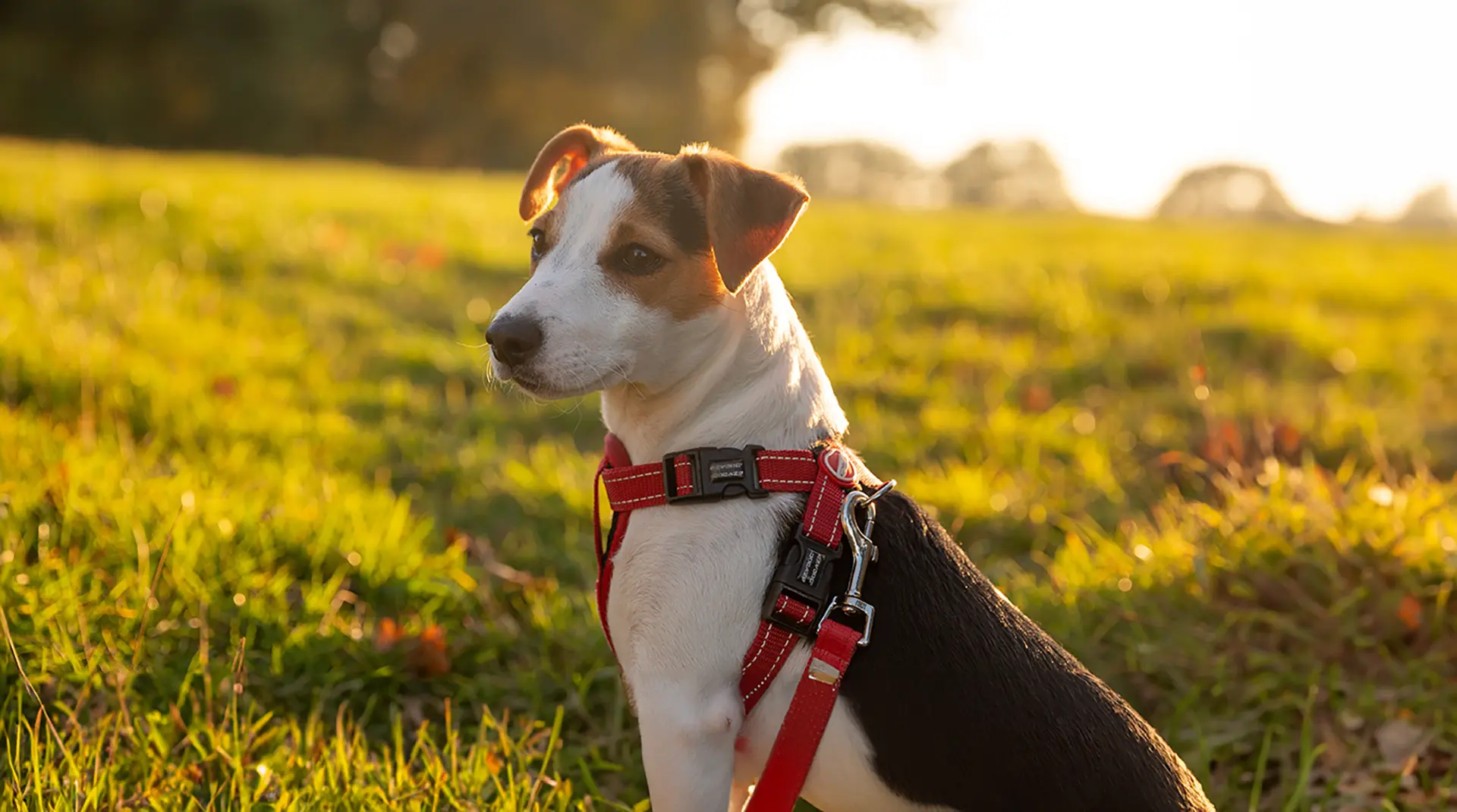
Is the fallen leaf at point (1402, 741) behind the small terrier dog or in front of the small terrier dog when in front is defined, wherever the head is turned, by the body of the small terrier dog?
behind

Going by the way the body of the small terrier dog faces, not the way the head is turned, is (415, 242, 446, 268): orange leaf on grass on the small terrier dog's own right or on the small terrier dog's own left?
on the small terrier dog's own right

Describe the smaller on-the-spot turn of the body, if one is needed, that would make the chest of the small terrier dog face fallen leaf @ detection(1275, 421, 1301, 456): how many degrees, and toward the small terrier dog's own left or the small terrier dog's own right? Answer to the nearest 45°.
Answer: approximately 135° to the small terrier dog's own right

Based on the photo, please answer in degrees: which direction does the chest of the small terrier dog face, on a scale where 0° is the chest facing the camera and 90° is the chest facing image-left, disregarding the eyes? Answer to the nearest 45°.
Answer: approximately 90°

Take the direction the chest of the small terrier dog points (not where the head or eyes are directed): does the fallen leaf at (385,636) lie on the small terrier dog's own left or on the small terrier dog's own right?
on the small terrier dog's own right

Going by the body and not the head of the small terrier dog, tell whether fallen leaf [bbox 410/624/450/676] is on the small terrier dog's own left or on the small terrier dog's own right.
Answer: on the small terrier dog's own right
